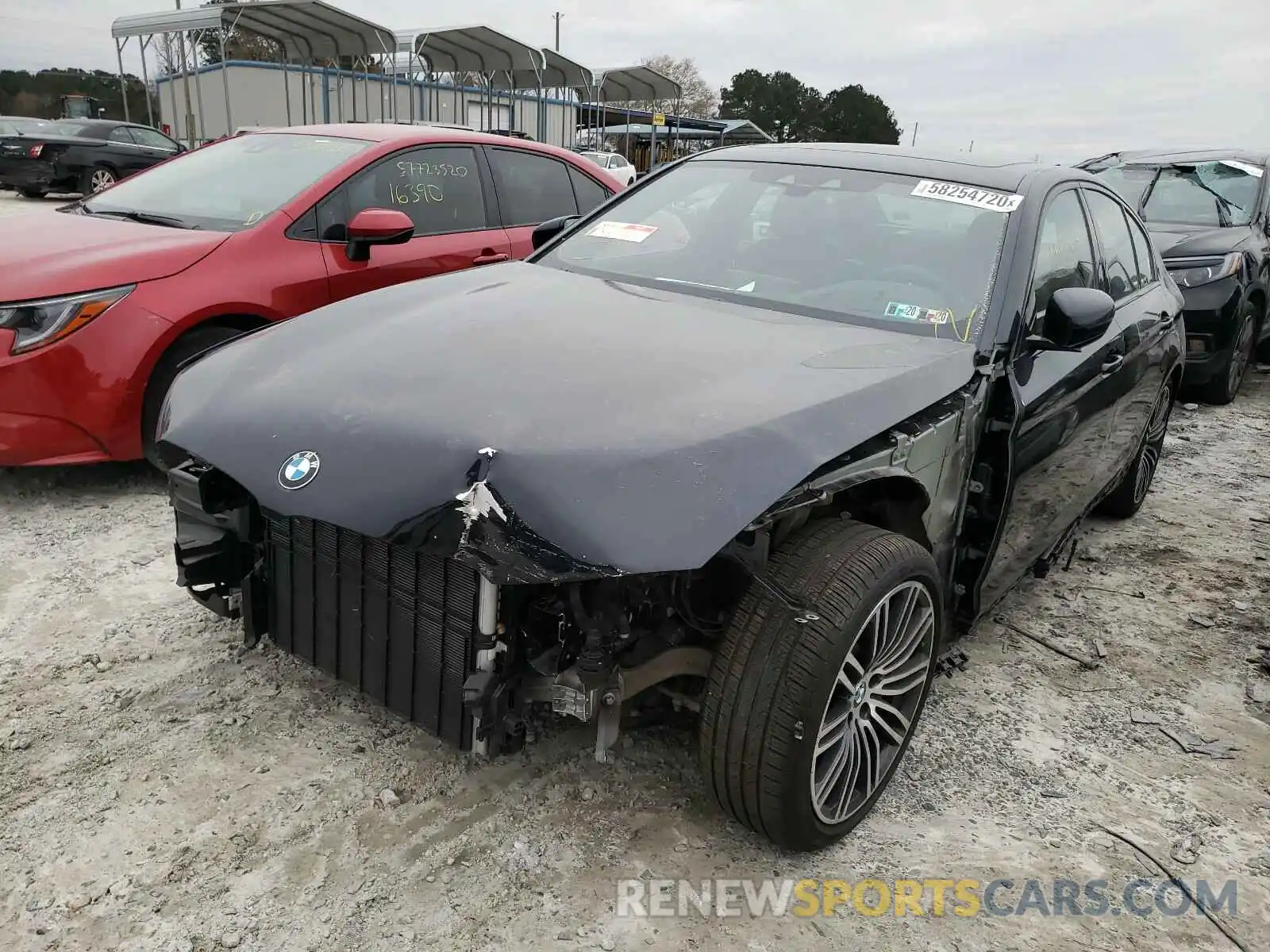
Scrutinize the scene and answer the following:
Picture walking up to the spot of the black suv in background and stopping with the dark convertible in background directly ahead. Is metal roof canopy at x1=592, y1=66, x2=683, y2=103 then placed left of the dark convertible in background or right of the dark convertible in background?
right

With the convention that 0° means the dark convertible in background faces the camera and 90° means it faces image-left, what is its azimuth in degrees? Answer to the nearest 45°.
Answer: approximately 225°

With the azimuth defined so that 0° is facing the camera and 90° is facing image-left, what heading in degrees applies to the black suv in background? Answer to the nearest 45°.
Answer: approximately 45°

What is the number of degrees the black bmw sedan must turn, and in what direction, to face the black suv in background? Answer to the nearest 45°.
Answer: approximately 180°

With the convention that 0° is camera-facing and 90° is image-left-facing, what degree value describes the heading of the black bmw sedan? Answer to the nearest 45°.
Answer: approximately 45°

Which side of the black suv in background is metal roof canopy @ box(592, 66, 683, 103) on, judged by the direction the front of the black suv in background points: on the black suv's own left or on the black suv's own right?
on the black suv's own right

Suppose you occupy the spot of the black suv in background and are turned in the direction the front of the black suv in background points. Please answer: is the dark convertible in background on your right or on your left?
on your right
